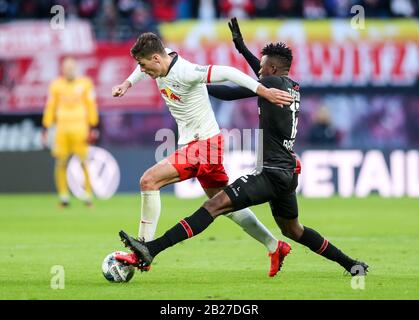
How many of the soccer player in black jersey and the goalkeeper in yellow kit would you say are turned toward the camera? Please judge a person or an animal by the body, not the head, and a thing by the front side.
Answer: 1

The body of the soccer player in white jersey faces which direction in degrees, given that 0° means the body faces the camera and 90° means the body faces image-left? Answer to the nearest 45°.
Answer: approximately 45°

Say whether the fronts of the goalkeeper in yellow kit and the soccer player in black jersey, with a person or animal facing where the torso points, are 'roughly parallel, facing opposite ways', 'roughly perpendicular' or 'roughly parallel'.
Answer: roughly perpendicular

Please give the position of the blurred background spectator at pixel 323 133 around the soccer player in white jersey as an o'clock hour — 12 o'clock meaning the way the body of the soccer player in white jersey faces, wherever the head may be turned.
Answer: The blurred background spectator is roughly at 5 o'clock from the soccer player in white jersey.

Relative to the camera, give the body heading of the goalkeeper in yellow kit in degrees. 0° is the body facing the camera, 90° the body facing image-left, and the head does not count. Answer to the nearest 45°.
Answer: approximately 0°

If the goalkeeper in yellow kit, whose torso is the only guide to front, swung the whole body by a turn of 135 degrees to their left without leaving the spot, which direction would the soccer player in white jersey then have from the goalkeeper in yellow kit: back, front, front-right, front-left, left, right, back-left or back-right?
back-right

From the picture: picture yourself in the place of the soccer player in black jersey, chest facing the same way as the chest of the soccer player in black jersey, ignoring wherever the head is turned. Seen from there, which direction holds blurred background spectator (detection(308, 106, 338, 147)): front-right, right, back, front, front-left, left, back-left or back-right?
right

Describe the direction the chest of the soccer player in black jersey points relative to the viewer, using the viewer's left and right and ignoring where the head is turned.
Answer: facing to the left of the viewer

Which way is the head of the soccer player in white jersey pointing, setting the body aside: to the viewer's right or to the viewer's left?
to the viewer's left
